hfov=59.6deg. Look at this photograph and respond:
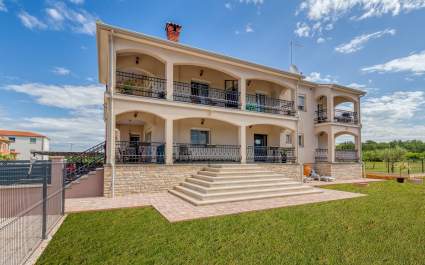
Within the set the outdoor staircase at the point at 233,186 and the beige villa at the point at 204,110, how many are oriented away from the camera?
0

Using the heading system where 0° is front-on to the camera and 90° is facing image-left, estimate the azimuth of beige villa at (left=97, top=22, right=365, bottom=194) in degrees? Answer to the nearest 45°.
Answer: approximately 315°

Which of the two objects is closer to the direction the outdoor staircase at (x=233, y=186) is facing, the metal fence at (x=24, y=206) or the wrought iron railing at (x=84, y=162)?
the metal fence

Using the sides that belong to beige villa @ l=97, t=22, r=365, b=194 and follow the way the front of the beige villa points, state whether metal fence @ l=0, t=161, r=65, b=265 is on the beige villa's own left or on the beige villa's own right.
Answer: on the beige villa's own right

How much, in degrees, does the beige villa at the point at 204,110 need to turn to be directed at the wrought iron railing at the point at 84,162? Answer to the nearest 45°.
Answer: approximately 90° to its right

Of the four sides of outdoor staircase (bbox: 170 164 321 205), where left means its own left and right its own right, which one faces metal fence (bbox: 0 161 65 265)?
right

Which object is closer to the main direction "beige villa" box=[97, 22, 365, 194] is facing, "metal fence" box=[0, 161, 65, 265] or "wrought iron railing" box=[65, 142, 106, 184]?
the metal fence
